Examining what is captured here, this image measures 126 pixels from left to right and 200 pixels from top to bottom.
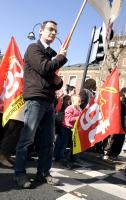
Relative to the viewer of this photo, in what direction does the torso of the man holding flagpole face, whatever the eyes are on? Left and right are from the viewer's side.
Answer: facing the viewer and to the right of the viewer

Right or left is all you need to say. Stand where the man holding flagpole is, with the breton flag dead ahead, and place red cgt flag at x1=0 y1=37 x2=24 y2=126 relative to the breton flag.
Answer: left

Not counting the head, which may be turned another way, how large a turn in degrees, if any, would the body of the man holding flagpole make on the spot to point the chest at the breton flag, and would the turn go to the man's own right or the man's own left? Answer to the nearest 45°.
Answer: approximately 90° to the man's own left

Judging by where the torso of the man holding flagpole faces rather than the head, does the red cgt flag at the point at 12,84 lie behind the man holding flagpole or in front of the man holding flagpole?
behind

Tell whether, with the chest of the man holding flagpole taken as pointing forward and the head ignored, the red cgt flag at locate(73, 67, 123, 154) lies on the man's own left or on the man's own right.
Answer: on the man's own left
